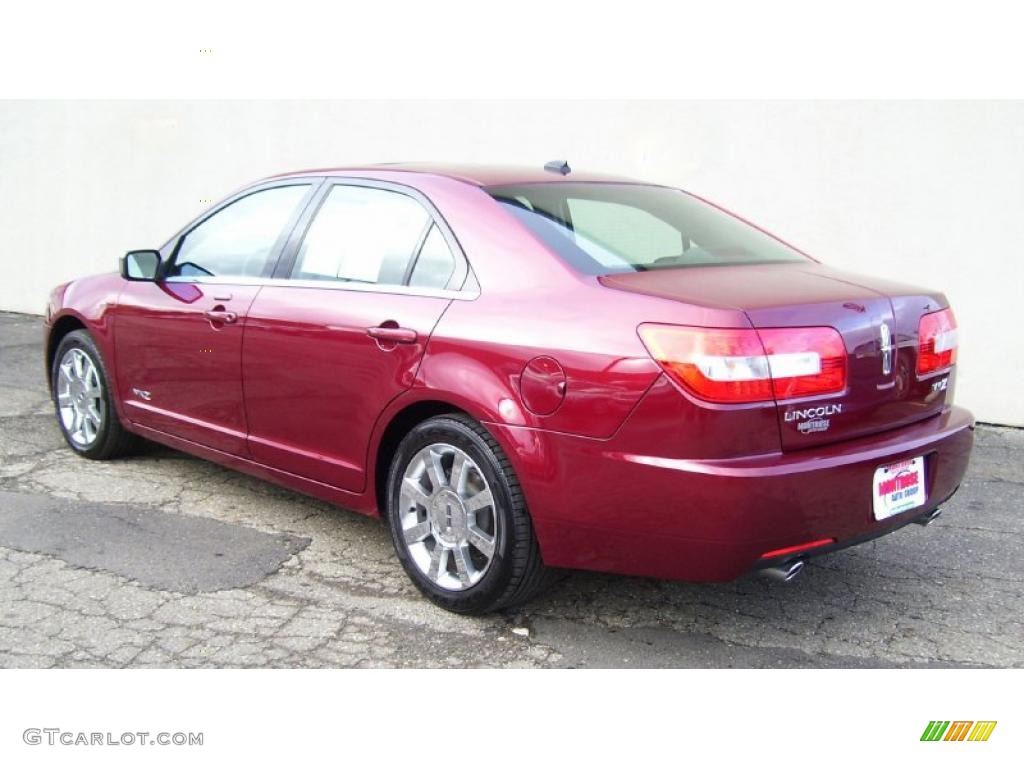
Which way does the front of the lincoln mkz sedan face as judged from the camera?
facing away from the viewer and to the left of the viewer
